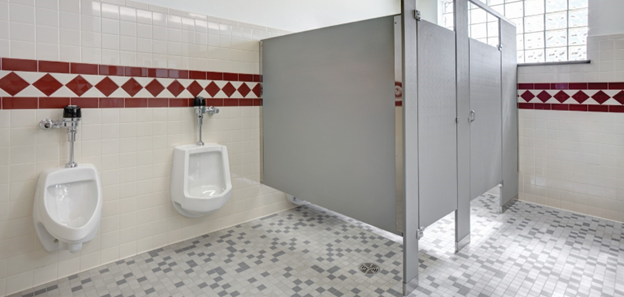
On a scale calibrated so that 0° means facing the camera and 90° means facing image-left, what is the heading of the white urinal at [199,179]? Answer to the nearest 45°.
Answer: approximately 315°

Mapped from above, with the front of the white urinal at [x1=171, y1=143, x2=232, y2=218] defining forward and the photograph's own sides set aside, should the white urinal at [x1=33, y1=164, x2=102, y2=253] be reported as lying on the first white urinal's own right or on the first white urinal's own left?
on the first white urinal's own right

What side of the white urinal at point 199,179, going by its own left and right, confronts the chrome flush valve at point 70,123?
right

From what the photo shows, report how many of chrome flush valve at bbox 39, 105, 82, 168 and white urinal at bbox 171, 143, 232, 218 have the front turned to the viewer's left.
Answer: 0

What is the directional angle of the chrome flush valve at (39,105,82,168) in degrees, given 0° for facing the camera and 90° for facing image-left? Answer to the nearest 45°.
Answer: approximately 0°
